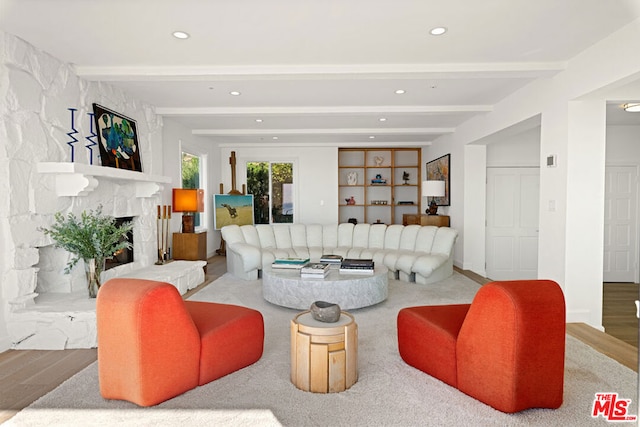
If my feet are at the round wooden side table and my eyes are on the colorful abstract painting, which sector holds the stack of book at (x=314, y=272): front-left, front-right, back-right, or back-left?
front-right

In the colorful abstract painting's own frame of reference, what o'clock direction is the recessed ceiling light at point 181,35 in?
The recessed ceiling light is roughly at 1 o'clock from the colorful abstract painting.

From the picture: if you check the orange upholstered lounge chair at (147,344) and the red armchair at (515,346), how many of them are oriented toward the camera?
0

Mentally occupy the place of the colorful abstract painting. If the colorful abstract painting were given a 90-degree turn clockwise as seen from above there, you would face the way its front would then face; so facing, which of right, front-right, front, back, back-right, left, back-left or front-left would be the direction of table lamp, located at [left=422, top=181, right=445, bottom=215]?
back-left

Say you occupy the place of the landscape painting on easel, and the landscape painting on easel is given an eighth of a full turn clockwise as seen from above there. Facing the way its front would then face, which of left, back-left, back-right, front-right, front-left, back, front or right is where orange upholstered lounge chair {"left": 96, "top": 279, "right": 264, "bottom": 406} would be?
front-left

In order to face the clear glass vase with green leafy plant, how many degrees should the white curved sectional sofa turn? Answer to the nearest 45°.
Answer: approximately 45° to its right

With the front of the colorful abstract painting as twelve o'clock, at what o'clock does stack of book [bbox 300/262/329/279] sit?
The stack of book is roughly at 12 o'clock from the colorful abstract painting.

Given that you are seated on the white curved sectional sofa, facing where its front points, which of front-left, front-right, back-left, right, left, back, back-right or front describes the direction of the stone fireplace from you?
front-right

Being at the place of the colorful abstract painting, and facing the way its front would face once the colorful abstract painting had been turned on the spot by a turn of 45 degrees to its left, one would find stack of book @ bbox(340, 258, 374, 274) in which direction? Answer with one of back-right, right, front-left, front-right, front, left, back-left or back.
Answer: front-right

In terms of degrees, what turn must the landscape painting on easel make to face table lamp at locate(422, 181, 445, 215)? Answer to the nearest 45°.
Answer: approximately 45° to its left

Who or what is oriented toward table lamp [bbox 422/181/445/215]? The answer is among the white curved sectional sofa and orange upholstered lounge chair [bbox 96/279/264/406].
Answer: the orange upholstered lounge chair

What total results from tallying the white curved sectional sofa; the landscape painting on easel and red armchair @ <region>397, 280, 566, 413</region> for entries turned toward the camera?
2

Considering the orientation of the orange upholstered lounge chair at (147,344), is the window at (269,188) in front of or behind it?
in front

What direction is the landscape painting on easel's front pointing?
toward the camera

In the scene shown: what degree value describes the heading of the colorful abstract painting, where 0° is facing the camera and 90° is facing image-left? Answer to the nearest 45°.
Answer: approximately 315°

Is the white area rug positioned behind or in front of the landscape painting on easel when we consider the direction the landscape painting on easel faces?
in front

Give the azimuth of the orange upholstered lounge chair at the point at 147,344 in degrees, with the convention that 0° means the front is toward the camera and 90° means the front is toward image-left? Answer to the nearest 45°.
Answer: approximately 225°

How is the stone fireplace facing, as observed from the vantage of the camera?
facing the viewer and to the right of the viewer

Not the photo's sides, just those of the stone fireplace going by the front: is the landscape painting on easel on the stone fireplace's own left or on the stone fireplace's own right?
on the stone fireplace's own left
